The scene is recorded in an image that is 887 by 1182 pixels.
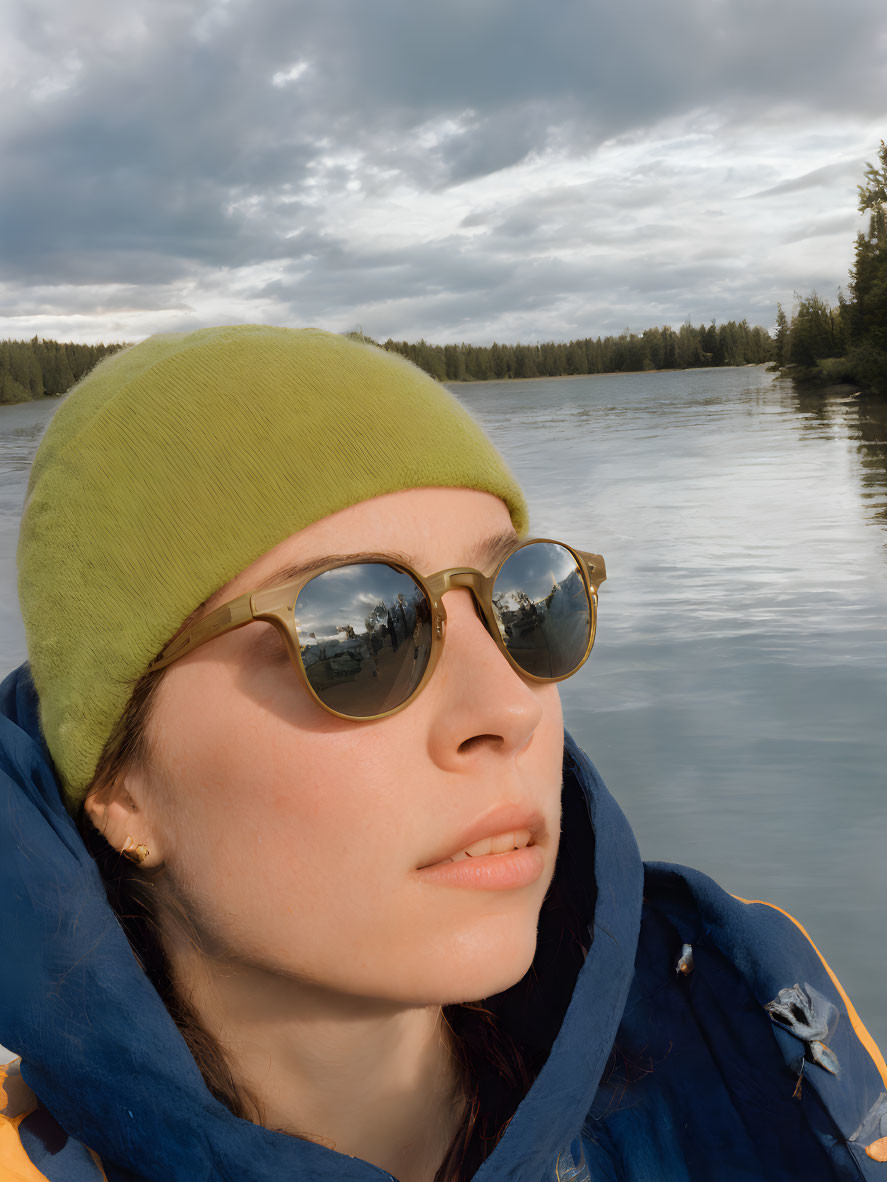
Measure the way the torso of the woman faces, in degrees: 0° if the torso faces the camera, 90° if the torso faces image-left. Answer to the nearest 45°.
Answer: approximately 315°

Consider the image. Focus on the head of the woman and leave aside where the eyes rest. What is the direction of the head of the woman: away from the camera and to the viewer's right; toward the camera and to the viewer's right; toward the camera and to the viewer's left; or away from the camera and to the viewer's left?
toward the camera and to the viewer's right
